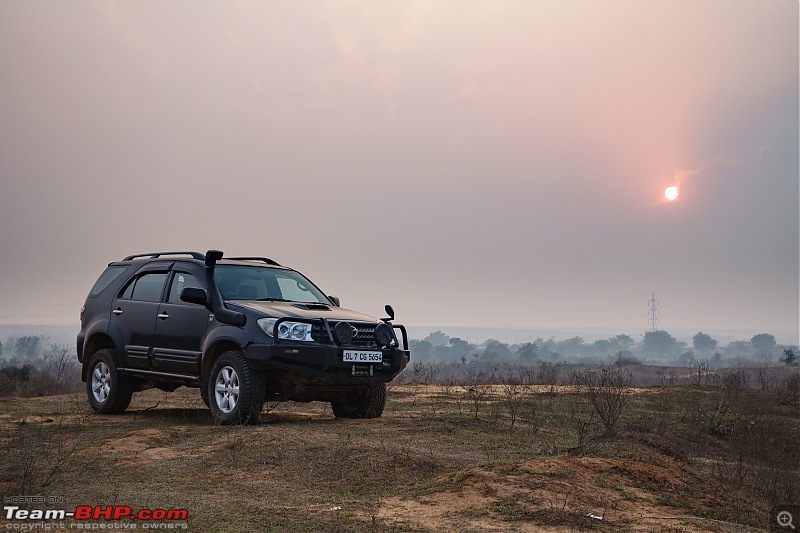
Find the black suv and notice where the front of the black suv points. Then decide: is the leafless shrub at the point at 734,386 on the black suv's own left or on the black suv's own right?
on the black suv's own left

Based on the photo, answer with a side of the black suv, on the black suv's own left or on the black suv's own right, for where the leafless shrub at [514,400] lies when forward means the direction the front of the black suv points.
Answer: on the black suv's own left

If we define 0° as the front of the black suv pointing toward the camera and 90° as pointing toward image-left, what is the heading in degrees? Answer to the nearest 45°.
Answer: approximately 315°

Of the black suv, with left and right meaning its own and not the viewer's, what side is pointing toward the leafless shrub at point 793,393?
left
